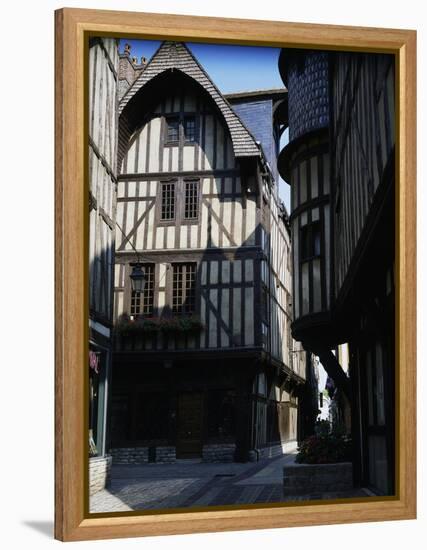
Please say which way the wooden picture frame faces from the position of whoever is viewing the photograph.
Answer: facing the viewer and to the right of the viewer
